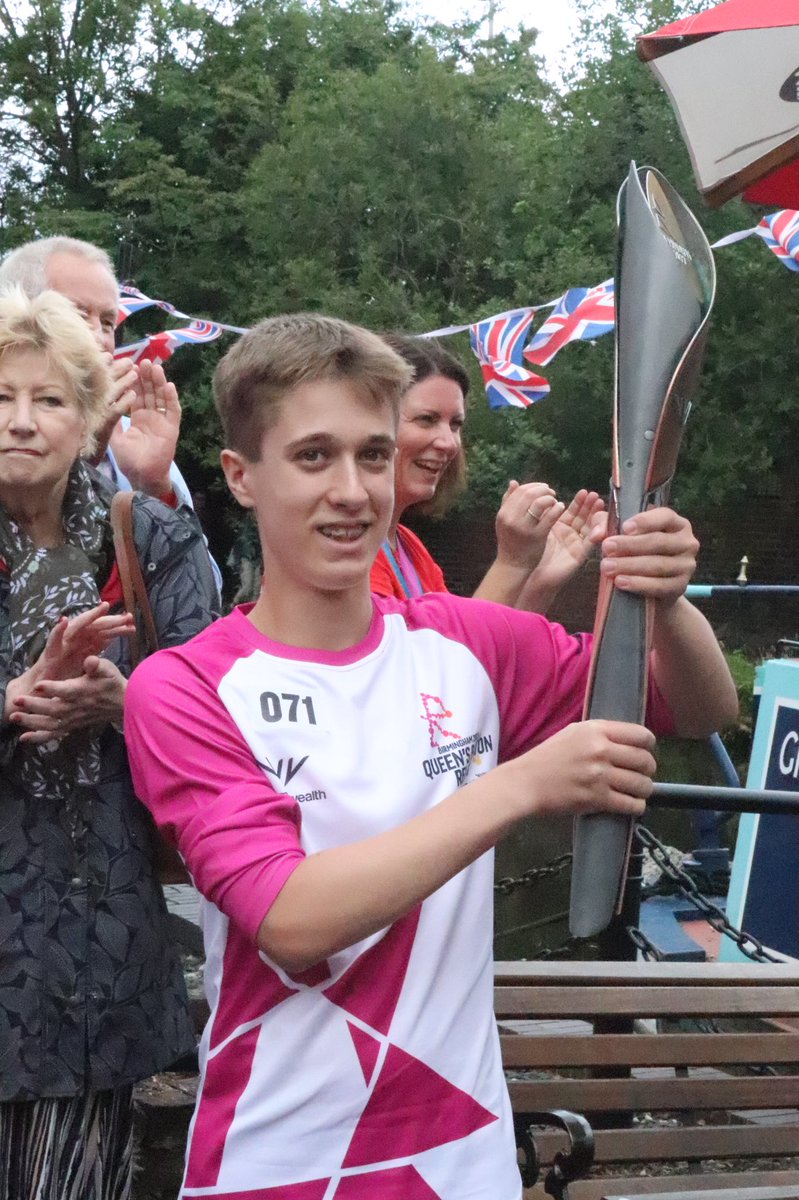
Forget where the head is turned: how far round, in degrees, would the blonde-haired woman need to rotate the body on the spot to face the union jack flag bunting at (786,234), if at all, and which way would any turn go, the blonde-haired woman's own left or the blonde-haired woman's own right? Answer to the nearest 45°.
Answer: approximately 135° to the blonde-haired woman's own left

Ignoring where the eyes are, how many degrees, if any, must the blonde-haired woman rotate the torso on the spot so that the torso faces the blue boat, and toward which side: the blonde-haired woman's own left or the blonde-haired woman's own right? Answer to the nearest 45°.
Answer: approximately 135° to the blonde-haired woman's own left

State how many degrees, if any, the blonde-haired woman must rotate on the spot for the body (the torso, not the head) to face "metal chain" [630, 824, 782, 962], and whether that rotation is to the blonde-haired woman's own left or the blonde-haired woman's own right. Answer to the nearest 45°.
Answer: approximately 135° to the blonde-haired woman's own left

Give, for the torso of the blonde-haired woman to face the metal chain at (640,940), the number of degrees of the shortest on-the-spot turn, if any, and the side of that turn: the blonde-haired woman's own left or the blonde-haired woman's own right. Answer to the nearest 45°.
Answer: approximately 135° to the blonde-haired woman's own left

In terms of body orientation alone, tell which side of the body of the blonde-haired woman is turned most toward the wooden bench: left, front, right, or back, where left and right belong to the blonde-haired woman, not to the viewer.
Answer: left

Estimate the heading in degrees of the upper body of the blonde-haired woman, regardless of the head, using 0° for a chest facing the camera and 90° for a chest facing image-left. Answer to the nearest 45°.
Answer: approximately 0°
